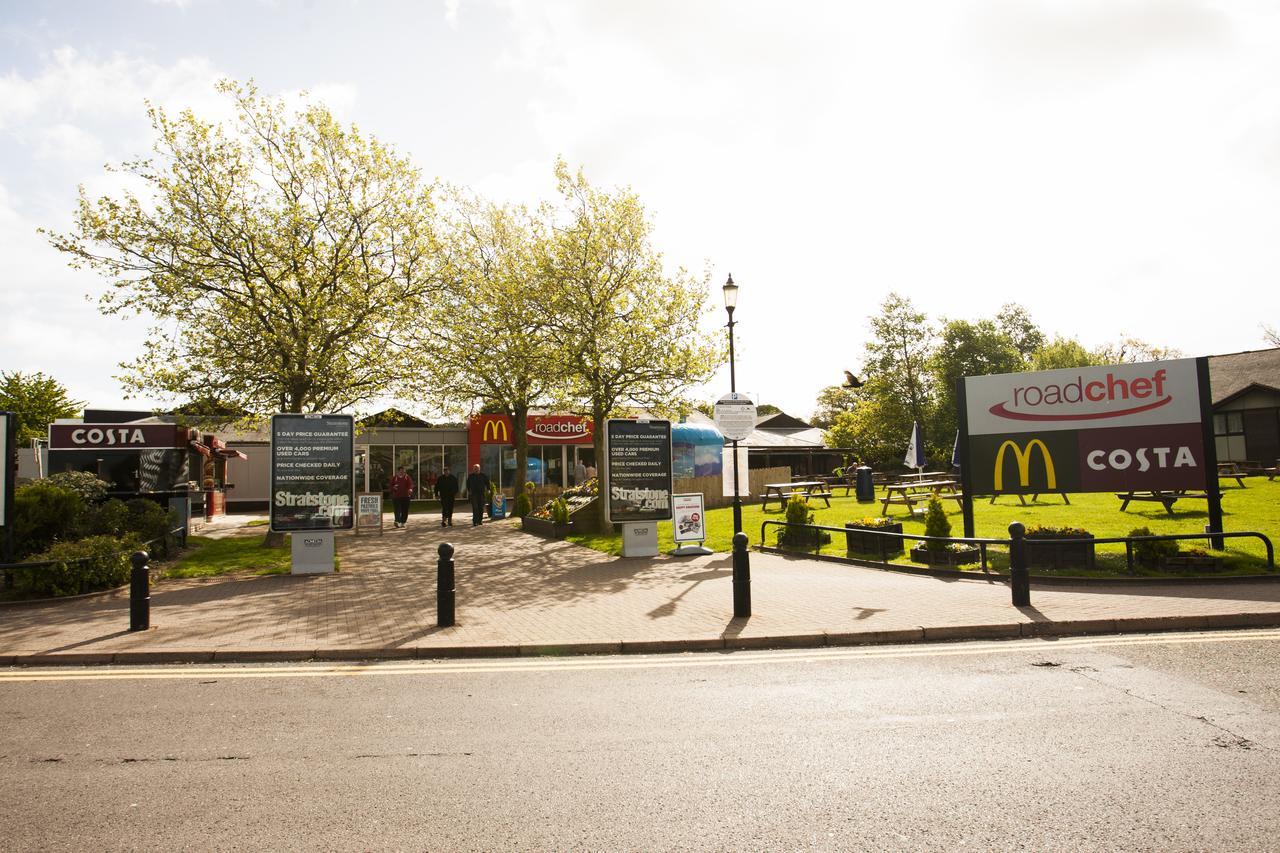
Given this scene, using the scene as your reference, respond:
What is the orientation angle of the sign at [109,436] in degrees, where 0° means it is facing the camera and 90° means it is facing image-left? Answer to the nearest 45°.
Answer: approximately 0°

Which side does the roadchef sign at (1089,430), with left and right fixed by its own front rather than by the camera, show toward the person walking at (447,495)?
right

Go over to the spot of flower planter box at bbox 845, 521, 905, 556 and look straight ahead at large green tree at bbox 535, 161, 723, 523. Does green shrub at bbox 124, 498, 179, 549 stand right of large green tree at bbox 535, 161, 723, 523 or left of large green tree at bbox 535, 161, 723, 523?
left

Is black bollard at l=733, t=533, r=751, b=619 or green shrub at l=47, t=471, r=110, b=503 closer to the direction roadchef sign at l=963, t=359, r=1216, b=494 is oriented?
the black bollard

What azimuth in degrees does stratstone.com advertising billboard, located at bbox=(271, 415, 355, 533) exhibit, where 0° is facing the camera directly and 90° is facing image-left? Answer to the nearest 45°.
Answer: approximately 0°

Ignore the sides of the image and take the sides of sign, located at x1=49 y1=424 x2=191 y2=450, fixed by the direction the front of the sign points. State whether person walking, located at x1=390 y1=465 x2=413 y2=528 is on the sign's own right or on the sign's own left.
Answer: on the sign's own left

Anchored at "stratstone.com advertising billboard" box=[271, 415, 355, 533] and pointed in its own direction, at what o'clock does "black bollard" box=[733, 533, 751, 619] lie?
The black bollard is roughly at 11 o'clock from the stratstone.com advertising billboard.

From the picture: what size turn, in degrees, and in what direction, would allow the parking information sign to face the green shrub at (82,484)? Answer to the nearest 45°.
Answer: approximately 90° to its right

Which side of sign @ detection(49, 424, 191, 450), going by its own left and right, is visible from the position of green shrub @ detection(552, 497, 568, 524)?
left
